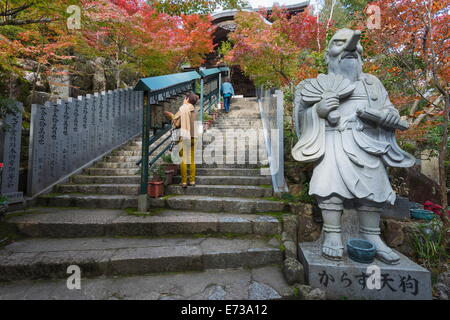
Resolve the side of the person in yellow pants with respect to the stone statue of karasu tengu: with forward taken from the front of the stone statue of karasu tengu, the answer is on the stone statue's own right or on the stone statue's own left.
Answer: on the stone statue's own right

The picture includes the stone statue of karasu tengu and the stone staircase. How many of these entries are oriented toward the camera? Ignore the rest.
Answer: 2

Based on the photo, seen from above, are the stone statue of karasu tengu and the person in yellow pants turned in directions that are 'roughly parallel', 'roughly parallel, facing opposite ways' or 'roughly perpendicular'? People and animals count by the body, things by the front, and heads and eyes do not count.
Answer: roughly perpendicular

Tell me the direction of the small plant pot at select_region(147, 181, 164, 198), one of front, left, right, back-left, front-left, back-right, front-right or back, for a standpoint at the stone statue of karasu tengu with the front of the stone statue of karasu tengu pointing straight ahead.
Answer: right

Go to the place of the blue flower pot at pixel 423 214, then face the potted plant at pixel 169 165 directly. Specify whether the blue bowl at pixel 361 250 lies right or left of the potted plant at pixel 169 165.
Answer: left

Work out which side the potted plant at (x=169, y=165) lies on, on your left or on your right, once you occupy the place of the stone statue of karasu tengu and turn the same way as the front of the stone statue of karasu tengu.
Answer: on your right
